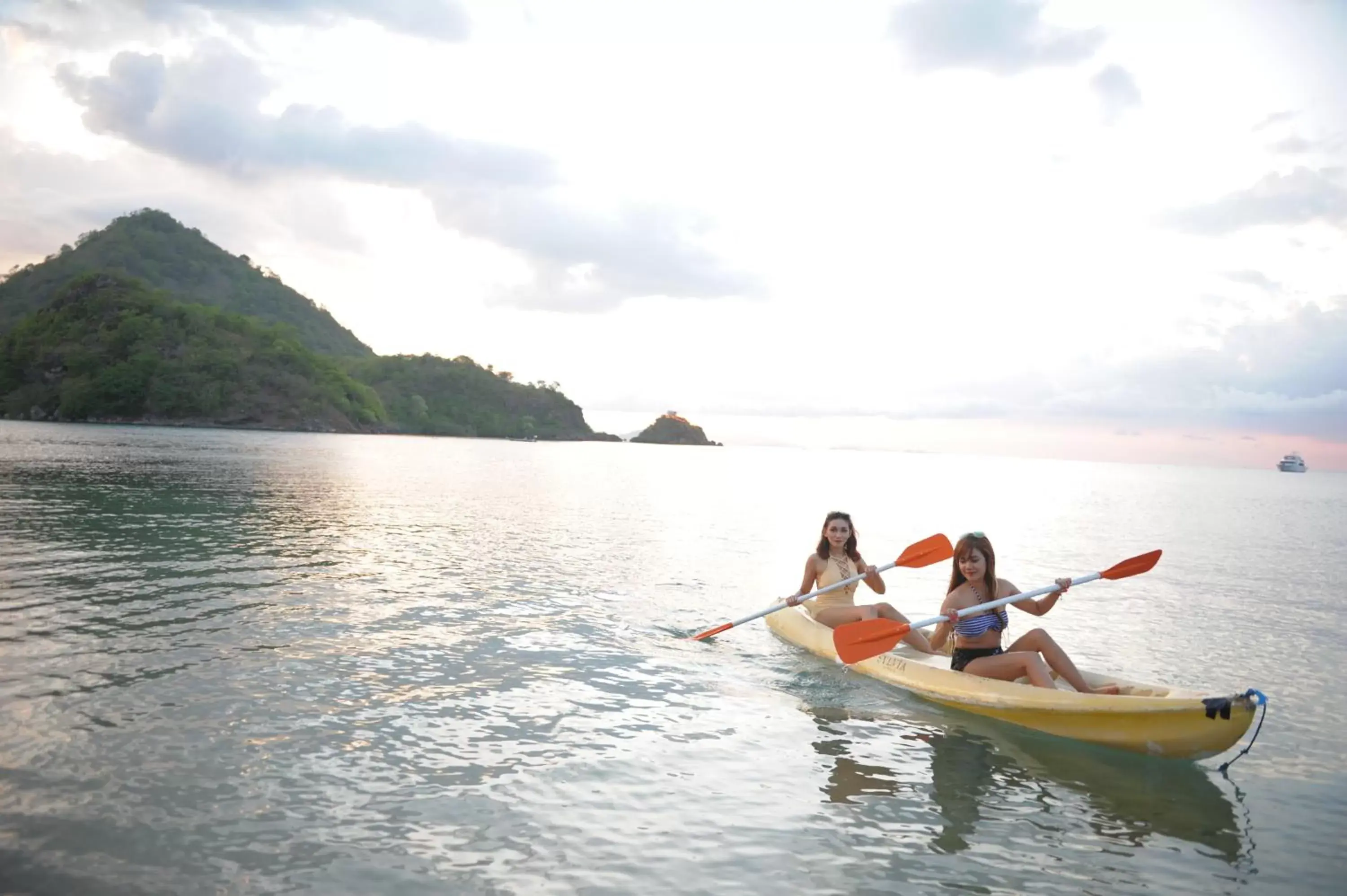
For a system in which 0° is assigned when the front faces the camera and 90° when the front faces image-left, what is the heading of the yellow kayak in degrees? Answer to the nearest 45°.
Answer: approximately 315°

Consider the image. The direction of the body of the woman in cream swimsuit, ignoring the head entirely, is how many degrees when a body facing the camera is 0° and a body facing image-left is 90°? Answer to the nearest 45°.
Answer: approximately 315°

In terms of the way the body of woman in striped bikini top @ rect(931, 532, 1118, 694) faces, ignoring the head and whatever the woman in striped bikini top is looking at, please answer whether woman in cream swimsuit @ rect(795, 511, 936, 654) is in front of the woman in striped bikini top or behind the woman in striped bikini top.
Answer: behind
